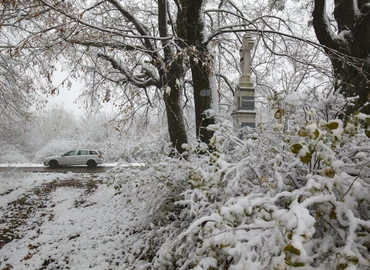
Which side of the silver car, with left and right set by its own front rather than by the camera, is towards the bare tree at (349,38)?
left

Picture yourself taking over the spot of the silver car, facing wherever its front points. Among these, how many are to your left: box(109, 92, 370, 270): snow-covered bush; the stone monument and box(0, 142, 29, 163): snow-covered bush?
2

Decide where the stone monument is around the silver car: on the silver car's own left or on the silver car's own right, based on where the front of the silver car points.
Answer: on the silver car's own left

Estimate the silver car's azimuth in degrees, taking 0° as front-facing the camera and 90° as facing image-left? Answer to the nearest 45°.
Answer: approximately 90°

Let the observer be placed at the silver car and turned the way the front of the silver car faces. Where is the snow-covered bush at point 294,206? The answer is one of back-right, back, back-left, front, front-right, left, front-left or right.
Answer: left

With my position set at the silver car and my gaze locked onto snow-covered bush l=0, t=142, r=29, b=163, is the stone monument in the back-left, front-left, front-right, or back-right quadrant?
back-left
